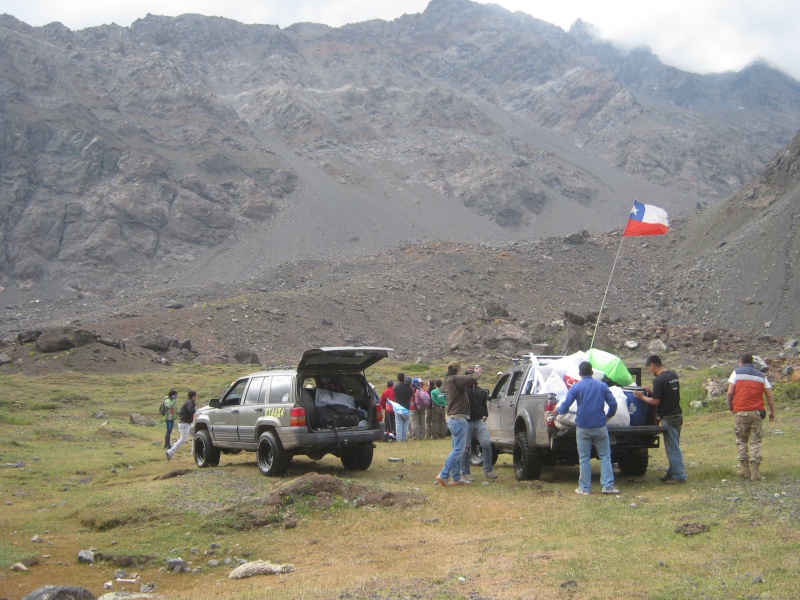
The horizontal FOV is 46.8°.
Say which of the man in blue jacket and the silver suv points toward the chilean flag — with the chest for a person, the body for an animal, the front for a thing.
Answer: the man in blue jacket

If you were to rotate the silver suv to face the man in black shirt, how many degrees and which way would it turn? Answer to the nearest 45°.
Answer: approximately 180°

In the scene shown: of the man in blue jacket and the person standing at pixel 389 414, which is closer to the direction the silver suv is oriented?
the person standing

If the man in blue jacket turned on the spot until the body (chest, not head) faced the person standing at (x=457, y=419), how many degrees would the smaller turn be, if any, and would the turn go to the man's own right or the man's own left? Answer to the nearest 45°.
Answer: approximately 45° to the man's own left

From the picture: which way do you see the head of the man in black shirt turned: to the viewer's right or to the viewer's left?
to the viewer's left

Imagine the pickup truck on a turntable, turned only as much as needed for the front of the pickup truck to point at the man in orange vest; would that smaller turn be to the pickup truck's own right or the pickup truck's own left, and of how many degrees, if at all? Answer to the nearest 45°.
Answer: approximately 135° to the pickup truck's own right

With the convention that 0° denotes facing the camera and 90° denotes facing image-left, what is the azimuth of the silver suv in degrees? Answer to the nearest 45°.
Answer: approximately 135°

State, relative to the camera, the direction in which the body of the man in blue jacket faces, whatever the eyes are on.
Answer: away from the camera

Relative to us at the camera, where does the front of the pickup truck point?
facing away from the viewer and to the left of the viewer

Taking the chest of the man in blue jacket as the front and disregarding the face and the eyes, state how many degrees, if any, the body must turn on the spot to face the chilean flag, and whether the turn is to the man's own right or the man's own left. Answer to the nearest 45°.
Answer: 0° — they already face it

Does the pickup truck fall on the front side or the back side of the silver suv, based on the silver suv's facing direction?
on the back side
